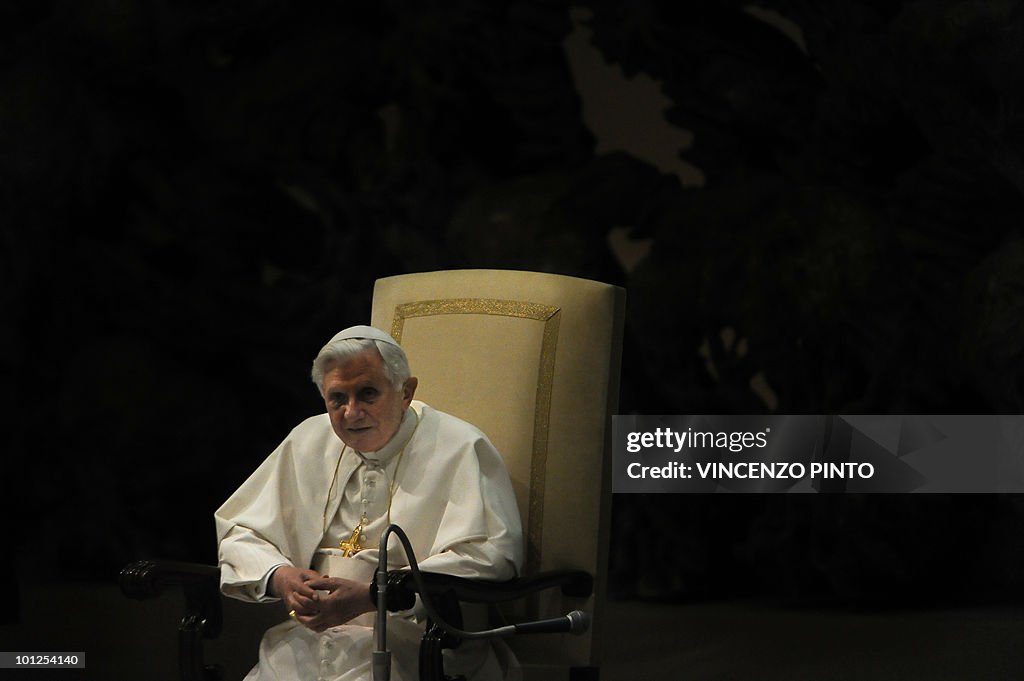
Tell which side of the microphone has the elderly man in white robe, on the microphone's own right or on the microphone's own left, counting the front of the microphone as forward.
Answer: on the microphone's own left

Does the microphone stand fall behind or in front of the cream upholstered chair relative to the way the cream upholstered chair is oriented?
in front

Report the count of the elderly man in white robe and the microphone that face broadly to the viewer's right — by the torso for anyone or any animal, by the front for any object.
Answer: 1

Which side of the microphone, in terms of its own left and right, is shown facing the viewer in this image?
right

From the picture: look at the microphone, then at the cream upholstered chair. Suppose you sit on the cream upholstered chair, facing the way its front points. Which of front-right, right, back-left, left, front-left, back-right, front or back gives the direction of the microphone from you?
front-left

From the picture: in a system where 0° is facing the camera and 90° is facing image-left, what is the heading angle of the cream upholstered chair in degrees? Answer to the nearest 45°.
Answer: approximately 45°

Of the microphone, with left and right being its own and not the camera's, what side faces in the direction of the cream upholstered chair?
left

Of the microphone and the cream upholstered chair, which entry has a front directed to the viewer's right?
the microphone
